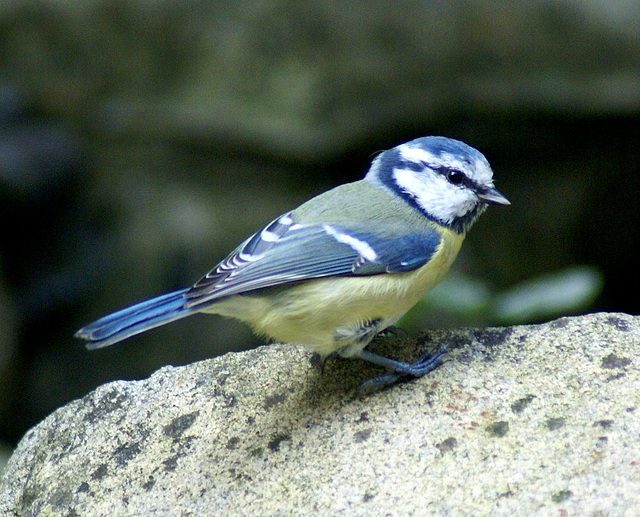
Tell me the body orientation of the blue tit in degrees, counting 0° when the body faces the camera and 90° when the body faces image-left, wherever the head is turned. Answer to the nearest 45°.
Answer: approximately 270°
